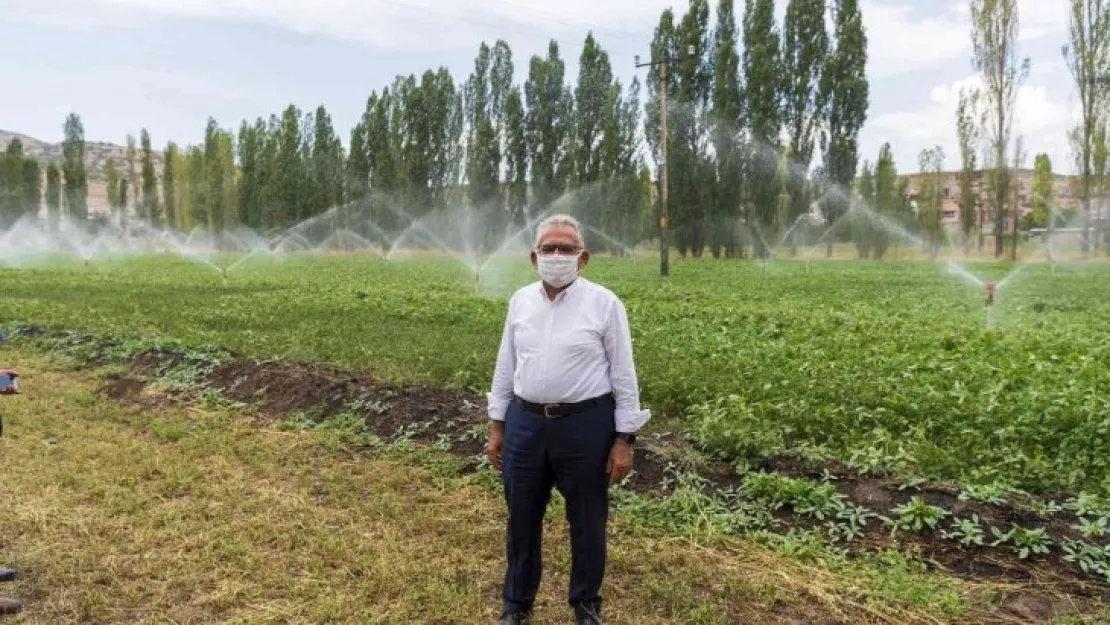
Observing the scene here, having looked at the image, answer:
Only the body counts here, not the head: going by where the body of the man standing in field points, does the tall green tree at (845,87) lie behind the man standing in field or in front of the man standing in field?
behind

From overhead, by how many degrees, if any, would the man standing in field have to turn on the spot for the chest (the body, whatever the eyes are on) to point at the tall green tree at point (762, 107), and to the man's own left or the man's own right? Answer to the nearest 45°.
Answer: approximately 180°

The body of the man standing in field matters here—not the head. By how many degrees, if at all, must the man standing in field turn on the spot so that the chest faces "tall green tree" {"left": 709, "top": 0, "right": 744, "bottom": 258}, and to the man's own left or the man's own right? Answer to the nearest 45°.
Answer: approximately 180°

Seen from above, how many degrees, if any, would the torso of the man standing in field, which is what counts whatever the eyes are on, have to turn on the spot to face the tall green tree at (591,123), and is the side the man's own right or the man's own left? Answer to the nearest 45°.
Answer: approximately 180°

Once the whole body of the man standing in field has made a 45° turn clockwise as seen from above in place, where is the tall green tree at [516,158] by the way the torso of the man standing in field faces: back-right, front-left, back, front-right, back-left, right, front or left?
back-right
